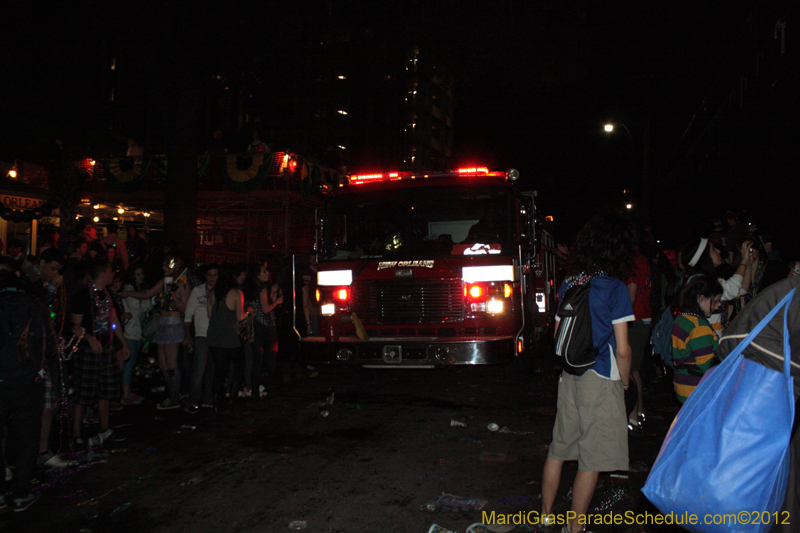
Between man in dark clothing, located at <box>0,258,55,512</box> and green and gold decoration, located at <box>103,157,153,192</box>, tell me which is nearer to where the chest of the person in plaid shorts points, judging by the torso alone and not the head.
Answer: the man in dark clothing

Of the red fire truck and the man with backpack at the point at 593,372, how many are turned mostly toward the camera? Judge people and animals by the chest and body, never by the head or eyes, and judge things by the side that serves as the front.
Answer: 1

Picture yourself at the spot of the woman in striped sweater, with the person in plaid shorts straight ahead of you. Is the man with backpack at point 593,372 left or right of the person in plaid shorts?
left

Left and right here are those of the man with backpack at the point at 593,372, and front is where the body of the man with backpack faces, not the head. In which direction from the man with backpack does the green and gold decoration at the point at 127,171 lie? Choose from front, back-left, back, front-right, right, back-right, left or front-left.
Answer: left

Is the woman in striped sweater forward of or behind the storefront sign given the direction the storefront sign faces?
forward

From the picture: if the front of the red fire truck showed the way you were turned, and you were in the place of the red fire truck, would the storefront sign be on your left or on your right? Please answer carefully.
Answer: on your right

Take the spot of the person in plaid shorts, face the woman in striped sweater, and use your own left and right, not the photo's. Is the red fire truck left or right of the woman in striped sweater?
left

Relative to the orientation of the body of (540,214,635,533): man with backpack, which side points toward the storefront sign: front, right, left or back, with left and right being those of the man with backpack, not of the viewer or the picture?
left

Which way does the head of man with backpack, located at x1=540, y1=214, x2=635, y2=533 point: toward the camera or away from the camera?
away from the camera

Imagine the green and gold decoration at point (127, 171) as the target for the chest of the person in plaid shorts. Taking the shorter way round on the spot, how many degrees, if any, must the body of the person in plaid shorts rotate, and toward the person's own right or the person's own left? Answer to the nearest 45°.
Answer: approximately 135° to the person's own left

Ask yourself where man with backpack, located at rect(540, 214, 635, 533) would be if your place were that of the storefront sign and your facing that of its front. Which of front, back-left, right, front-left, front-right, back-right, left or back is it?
front-right
